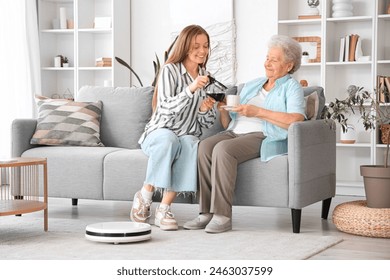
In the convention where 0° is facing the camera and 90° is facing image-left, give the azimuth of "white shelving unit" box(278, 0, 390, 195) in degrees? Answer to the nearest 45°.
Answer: approximately 0°

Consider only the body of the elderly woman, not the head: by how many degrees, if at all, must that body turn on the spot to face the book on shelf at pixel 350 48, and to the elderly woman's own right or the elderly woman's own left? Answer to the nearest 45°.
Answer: approximately 180°

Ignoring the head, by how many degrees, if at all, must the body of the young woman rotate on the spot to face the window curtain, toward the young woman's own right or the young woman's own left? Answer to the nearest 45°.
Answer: approximately 180°
